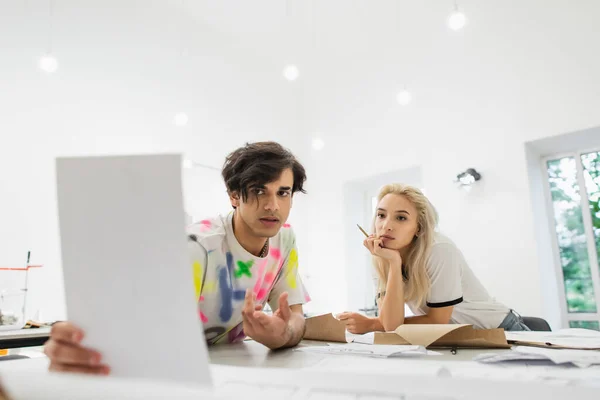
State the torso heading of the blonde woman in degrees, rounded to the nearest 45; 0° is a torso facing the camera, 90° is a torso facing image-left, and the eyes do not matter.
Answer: approximately 45°

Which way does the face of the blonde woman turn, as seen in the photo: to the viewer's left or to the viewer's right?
to the viewer's left

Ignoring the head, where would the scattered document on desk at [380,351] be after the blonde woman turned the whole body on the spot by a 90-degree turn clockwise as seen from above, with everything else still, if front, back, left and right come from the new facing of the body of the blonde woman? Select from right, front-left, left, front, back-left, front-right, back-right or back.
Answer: back-left

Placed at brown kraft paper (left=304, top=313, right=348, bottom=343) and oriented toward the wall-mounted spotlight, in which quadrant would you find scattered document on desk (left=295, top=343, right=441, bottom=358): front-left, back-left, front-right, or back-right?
back-right

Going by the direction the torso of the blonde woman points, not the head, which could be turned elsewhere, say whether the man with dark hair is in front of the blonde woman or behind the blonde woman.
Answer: in front

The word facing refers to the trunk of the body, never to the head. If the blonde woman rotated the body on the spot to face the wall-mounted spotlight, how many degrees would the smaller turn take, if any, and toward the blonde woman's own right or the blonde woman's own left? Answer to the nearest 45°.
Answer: approximately 135° to the blonde woman's own right

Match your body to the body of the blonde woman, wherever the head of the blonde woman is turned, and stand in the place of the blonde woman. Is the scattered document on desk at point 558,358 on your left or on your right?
on your left
